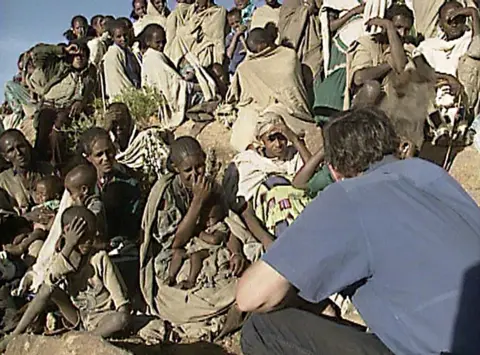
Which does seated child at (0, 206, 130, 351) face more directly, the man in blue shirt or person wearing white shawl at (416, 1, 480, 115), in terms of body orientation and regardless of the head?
the man in blue shirt

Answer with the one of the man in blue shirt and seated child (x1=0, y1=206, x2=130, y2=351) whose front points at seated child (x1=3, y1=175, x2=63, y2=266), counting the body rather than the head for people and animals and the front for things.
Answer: the man in blue shirt

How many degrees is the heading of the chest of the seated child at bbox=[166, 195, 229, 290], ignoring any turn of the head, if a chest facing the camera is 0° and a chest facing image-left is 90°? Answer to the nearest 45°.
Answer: approximately 45°

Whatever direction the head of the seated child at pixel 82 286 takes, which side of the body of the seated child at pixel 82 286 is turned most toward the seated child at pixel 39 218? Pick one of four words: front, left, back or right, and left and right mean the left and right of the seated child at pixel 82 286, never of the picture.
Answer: back

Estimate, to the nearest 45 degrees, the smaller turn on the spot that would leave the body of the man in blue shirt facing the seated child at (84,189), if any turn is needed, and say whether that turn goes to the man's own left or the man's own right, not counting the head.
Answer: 0° — they already face them

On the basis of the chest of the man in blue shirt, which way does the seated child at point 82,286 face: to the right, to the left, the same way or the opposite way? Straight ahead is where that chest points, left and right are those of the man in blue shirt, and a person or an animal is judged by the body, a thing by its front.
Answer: the opposite way

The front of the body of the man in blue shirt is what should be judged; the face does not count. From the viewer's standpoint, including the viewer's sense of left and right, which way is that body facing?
facing away from the viewer and to the left of the viewer

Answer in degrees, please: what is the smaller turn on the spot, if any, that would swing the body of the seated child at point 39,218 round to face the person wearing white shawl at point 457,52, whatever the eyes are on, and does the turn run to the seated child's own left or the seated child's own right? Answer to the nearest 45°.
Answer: approximately 135° to the seated child's own left

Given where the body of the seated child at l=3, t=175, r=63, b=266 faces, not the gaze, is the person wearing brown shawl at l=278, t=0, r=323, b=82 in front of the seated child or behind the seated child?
behind

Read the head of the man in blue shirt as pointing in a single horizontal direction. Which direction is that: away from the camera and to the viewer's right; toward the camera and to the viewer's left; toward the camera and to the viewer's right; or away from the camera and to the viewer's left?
away from the camera and to the viewer's left
